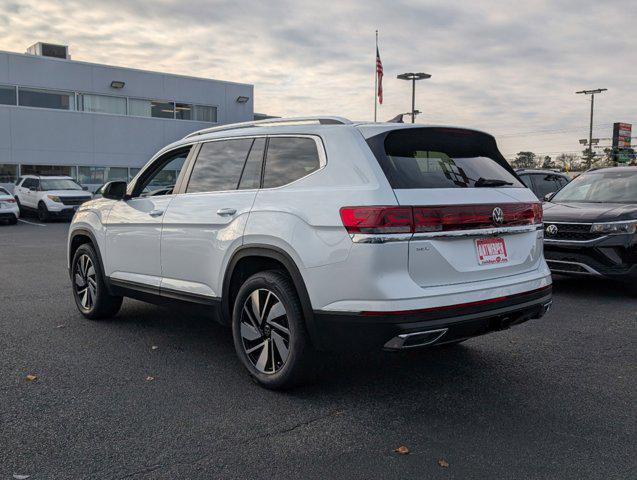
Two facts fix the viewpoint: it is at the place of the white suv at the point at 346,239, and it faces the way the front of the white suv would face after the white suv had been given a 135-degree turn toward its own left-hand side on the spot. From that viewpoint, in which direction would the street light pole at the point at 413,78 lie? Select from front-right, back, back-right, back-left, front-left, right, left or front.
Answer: back

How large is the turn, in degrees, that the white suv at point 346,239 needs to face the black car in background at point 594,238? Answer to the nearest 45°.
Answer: approximately 90° to its right

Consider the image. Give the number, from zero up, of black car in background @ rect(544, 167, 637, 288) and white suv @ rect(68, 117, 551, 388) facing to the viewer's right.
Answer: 0

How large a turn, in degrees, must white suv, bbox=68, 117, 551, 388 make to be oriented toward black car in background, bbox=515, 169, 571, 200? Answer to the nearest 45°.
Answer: approximately 90° to its right

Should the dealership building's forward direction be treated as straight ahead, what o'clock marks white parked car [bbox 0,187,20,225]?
The white parked car is roughly at 2 o'clock from the dealership building.

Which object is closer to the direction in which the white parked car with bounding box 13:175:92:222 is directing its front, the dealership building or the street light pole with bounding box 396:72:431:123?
the street light pole

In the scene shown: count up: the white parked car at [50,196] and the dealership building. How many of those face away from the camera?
0

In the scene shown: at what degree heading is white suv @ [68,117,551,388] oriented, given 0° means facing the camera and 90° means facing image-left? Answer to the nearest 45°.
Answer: approximately 135°

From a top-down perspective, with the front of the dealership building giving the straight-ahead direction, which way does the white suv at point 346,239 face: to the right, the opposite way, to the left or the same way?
the opposite way

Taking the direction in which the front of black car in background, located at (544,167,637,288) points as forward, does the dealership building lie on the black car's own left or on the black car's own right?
on the black car's own right

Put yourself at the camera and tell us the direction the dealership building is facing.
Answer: facing the viewer and to the right of the viewer

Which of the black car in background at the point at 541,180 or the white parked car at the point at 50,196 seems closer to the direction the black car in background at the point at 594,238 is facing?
the white parked car

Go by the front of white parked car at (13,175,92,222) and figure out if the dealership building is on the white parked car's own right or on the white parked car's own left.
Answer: on the white parked car's own left

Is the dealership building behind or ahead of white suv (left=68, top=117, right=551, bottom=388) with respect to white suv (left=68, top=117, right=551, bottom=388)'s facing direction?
ahead

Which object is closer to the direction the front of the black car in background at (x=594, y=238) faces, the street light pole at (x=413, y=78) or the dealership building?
the dealership building

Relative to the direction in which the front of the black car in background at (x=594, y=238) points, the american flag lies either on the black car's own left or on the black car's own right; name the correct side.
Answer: on the black car's own right

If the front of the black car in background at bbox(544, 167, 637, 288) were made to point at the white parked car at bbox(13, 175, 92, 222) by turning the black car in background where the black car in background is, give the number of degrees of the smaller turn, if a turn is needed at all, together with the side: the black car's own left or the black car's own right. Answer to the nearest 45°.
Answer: approximately 90° to the black car's own right
